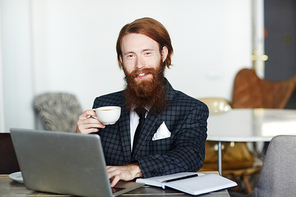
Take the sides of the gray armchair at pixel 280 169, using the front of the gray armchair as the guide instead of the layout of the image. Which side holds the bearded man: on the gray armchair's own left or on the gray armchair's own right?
on the gray armchair's own right

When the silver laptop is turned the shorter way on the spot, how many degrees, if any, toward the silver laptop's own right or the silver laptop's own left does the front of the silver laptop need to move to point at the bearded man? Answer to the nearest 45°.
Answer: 0° — it already faces them

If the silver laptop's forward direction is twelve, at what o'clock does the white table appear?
The white table is roughly at 12 o'clock from the silver laptop.

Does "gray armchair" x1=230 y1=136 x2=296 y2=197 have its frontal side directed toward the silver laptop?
no

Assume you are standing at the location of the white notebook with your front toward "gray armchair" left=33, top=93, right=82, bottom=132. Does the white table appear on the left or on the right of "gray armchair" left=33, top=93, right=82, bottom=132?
right

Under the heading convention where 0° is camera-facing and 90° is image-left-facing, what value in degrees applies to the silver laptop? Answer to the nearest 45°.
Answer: approximately 225°

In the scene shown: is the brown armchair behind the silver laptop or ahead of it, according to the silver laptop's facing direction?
ahead
